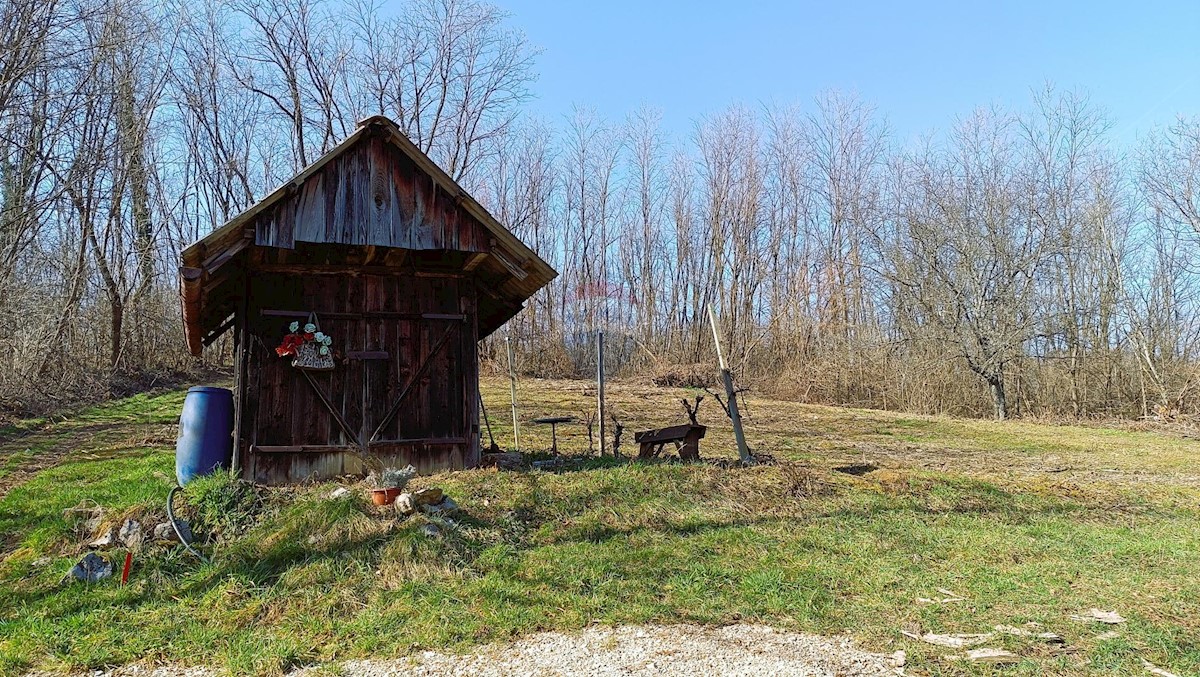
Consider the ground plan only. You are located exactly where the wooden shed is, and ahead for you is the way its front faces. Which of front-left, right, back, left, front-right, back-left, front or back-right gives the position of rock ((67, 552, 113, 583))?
front-right

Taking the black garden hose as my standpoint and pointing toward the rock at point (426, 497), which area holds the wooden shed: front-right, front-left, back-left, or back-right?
front-left

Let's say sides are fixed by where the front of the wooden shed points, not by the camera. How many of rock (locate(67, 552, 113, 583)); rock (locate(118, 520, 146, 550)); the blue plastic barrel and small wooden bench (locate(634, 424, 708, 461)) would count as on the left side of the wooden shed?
1

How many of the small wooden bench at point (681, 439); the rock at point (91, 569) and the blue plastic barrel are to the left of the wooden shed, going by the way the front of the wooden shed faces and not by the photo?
1

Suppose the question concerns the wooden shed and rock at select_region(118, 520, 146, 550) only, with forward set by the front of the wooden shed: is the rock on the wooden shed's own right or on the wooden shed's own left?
on the wooden shed's own right

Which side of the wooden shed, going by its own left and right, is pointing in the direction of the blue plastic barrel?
right

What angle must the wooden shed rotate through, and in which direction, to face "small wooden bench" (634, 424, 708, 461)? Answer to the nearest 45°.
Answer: approximately 90° to its left

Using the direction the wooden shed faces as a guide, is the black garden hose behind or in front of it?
in front

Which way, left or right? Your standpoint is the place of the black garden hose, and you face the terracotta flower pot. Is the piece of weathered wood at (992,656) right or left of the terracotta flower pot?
right

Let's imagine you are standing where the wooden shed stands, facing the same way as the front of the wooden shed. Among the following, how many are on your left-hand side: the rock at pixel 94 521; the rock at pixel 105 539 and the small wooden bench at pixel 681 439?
1

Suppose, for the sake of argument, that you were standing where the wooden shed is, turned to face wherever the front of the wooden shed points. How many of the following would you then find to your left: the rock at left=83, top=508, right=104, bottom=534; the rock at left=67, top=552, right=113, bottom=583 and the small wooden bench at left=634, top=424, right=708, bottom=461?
1

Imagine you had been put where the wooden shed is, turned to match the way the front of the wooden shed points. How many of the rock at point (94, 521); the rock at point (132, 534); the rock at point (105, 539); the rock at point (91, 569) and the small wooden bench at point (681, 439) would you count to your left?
1

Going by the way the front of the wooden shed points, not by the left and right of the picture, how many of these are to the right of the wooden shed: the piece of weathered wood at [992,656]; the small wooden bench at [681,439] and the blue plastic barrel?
1
